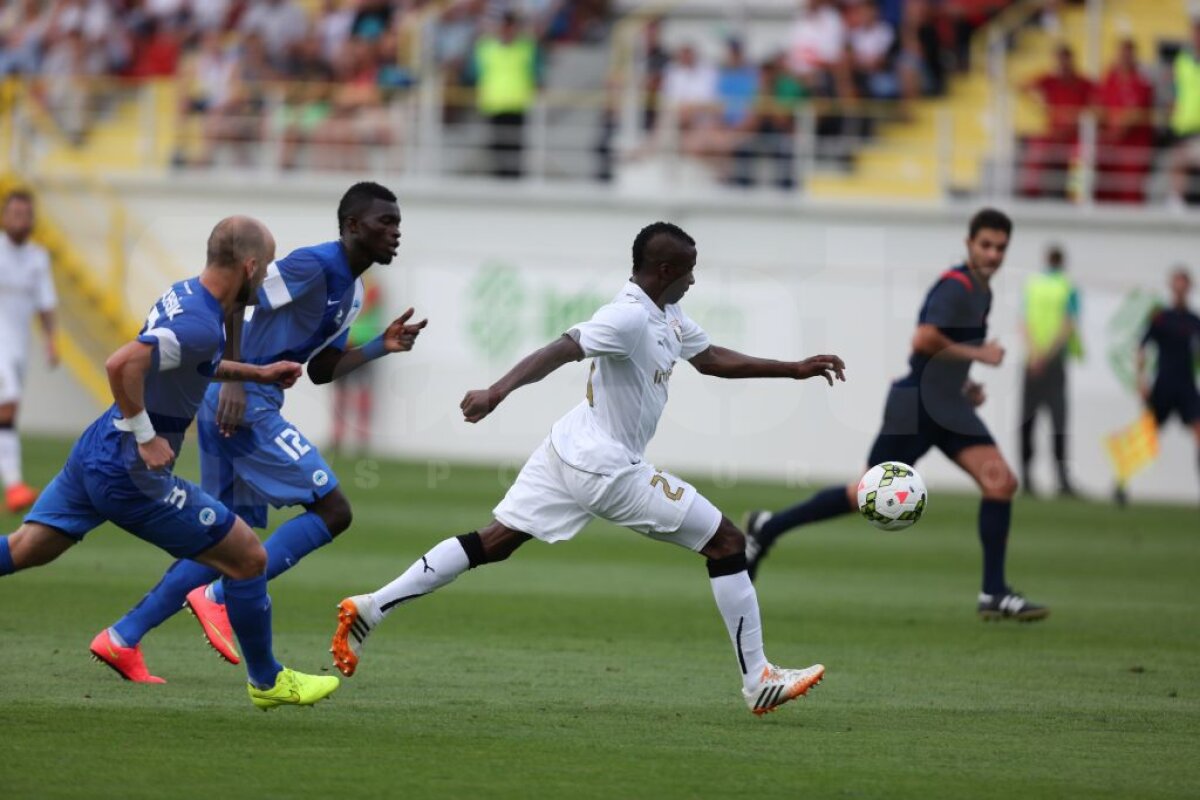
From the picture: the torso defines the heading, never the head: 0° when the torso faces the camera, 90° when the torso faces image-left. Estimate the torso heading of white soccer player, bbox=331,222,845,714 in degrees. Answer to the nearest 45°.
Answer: approximately 270°

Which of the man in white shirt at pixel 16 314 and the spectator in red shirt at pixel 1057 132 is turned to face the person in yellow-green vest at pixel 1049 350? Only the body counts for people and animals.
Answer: the spectator in red shirt

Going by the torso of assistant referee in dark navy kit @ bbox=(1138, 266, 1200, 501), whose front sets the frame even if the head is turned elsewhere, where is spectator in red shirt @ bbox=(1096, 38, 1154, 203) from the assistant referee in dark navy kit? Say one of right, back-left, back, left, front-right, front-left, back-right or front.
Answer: back

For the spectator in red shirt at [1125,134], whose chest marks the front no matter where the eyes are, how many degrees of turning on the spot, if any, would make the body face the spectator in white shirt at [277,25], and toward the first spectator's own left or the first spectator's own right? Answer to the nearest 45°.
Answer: approximately 90° to the first spectator's own right

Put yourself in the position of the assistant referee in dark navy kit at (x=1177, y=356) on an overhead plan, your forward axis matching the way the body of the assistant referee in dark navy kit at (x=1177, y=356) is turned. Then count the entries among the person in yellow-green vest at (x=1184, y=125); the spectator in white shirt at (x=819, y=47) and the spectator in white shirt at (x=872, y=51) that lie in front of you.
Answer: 0

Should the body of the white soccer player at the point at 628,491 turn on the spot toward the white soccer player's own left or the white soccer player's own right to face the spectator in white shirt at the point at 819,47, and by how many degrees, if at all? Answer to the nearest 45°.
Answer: approximately 90° to the white soccer player's own left

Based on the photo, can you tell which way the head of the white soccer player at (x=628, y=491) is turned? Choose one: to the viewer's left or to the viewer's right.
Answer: to the viewer's right

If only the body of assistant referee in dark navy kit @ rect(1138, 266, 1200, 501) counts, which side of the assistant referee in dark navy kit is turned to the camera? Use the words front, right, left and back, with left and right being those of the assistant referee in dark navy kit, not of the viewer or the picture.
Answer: front

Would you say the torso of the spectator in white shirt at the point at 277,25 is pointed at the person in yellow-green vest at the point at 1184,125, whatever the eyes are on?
no

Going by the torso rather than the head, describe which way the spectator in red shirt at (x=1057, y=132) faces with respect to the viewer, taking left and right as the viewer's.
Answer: facing the viewer

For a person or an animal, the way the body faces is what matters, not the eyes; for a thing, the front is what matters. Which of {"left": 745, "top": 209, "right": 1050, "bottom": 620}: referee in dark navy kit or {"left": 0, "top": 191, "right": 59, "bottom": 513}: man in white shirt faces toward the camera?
the man in white shirt

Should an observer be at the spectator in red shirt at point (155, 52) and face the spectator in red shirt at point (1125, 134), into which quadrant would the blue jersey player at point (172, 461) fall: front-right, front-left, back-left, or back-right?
front-right

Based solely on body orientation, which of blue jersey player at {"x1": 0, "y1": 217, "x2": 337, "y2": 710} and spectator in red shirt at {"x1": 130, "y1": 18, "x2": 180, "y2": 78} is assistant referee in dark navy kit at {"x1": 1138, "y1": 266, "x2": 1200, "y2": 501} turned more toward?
the blue jersey player

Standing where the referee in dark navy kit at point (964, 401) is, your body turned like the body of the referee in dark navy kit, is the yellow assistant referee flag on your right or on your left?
on your left
